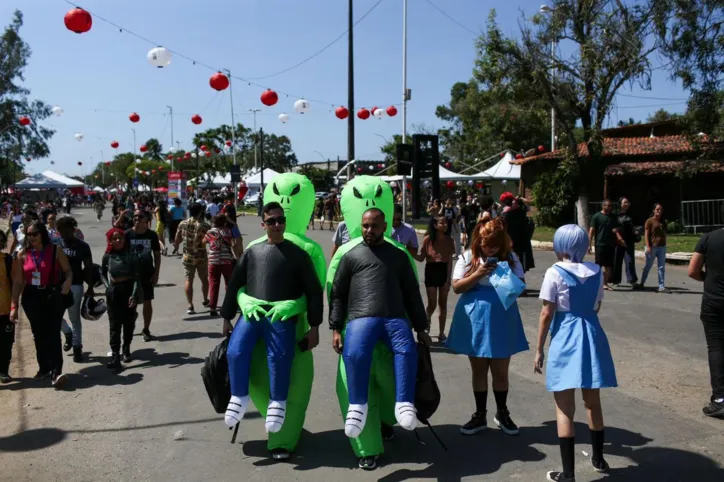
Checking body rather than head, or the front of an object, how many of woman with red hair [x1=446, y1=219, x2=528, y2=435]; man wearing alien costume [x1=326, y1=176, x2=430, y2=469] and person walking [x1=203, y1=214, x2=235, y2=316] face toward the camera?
2

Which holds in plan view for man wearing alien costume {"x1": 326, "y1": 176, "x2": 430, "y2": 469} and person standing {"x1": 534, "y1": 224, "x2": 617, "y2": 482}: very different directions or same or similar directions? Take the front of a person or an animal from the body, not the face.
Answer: very different directions

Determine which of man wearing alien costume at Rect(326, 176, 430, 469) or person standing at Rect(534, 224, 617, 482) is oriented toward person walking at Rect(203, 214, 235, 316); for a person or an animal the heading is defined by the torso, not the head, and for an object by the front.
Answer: person standing at Rect(534, 224, 617, 482)

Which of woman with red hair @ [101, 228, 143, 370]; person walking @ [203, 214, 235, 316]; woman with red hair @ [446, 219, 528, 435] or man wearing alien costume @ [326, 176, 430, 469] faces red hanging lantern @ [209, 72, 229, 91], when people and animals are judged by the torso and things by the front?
the person walking

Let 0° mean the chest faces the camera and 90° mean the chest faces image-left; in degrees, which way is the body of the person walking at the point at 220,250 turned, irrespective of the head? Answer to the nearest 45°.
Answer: approximately 180°

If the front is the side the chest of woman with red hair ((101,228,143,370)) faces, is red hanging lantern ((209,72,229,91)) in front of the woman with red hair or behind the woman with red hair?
behind

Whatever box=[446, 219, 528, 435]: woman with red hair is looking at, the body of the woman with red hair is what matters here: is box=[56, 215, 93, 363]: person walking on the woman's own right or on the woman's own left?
on the woman's own right
